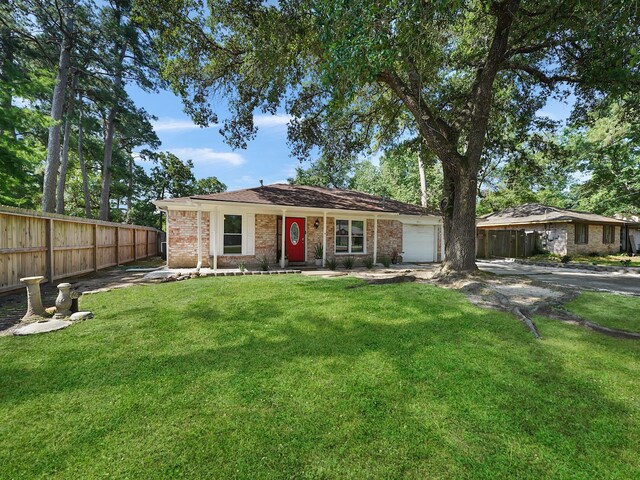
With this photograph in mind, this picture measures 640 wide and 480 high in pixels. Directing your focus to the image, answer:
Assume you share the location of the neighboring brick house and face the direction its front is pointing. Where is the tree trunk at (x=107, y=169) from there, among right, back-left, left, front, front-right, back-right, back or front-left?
right

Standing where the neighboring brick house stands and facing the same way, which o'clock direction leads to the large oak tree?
The large oak tree is roughly at 2 o'clock from the neighboring brick house.

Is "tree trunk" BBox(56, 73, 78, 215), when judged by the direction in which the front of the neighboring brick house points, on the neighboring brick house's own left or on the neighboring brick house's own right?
on the neighboring brick house's own right

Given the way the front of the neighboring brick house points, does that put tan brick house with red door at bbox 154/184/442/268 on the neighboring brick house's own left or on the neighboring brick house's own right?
on the neighboring brick house's own right

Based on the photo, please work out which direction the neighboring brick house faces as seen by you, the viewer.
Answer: facing the viewer and to the right of the viewer

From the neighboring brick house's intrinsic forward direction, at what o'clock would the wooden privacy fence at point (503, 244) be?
The wooden privacy fence is roughly at 3 o'clock from the neighboring brick house.

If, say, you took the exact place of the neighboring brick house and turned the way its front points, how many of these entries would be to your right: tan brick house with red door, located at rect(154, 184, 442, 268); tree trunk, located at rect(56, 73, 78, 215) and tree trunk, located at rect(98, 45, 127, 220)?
3

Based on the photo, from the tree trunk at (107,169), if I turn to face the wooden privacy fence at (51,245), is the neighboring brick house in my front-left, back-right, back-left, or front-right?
front-left

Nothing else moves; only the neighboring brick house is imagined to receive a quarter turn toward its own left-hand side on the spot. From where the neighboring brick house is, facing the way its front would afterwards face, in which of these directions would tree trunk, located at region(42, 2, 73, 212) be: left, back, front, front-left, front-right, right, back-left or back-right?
back

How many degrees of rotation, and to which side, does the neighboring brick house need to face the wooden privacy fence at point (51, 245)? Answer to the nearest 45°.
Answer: approximately 90° to its right

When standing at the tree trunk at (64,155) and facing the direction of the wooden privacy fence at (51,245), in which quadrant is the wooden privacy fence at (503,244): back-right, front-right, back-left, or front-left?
front-left
